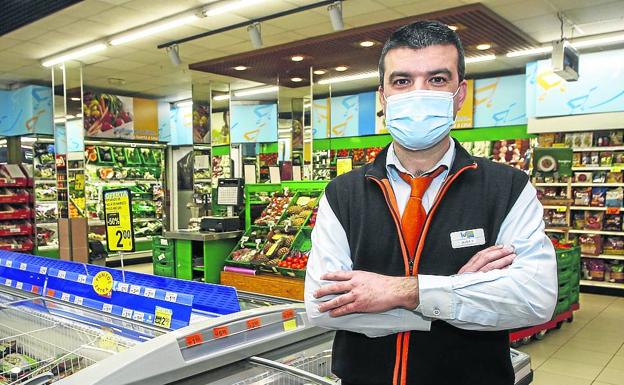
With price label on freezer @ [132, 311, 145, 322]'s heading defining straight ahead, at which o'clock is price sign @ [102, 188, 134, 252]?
The price sign is roughly at 6 o'clock from the price label on freezer.

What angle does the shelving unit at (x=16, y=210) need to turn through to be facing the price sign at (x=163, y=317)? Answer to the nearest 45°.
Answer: approximately 45° to its right

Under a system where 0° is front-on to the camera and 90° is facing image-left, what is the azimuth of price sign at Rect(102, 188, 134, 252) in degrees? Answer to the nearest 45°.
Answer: approximately 0°

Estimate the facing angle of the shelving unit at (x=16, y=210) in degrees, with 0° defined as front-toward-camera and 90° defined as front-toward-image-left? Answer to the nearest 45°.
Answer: approximately 315°

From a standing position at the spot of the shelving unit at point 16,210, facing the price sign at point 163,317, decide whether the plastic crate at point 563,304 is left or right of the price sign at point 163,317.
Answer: left

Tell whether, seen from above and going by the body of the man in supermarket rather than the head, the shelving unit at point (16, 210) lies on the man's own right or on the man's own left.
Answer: on the man's own right

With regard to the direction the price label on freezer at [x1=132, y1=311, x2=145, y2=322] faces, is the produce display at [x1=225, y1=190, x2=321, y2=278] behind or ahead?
behind
